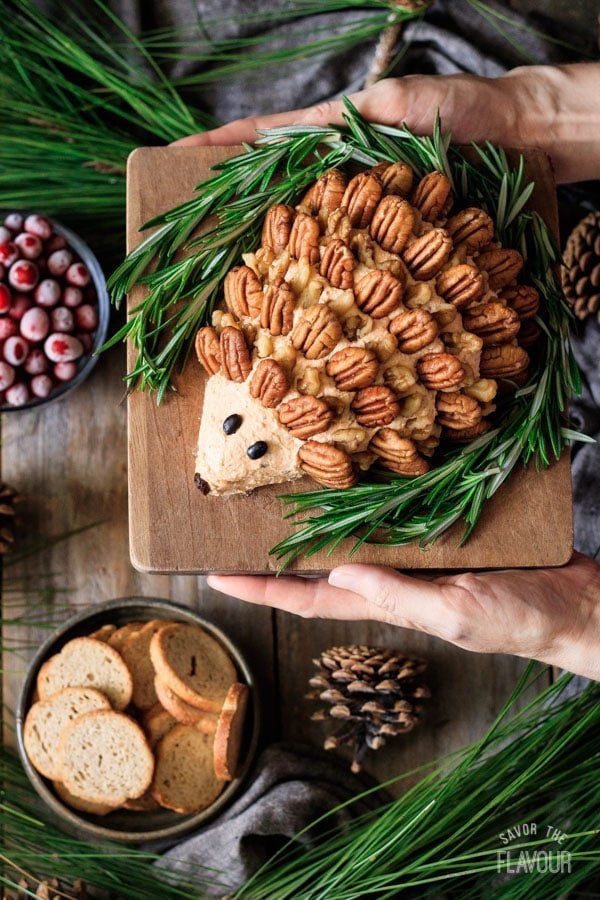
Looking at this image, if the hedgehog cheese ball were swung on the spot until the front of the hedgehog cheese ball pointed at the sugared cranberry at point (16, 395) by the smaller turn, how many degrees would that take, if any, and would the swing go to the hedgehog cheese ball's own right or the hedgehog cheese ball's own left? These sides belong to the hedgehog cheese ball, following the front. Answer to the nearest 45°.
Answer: approximately 90° to the hedgehog cheese ball's own right

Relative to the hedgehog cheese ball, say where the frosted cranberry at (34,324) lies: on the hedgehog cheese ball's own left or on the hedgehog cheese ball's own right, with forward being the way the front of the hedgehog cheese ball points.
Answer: on the hedgehog cheese ball's own right

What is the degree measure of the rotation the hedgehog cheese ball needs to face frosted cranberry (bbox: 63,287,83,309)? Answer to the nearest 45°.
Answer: approximately 90° to its right

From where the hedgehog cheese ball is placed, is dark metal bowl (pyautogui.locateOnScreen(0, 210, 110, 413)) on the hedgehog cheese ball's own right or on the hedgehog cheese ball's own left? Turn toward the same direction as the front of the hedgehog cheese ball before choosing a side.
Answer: on the hedgehog cheese ball's own right

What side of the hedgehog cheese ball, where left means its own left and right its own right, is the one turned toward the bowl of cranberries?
right

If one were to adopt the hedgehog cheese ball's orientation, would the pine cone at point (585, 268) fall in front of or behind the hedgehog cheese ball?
behind

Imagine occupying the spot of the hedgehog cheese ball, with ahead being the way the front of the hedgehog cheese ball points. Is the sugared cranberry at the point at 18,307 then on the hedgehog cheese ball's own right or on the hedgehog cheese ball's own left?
on the hedgehog cheese ball's own right

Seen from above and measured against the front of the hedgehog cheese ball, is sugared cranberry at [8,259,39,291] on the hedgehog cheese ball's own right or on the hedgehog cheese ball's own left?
on the hedgehog cheese ball's own right

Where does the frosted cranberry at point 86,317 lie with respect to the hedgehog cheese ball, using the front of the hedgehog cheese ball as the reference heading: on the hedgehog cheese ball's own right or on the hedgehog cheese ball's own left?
on the hedgehog cheese ball's own right

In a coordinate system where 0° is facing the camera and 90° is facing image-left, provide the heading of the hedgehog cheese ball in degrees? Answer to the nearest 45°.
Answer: approximately 45°

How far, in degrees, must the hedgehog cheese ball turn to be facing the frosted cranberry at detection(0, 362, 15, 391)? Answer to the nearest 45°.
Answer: approximately 90° to its right
